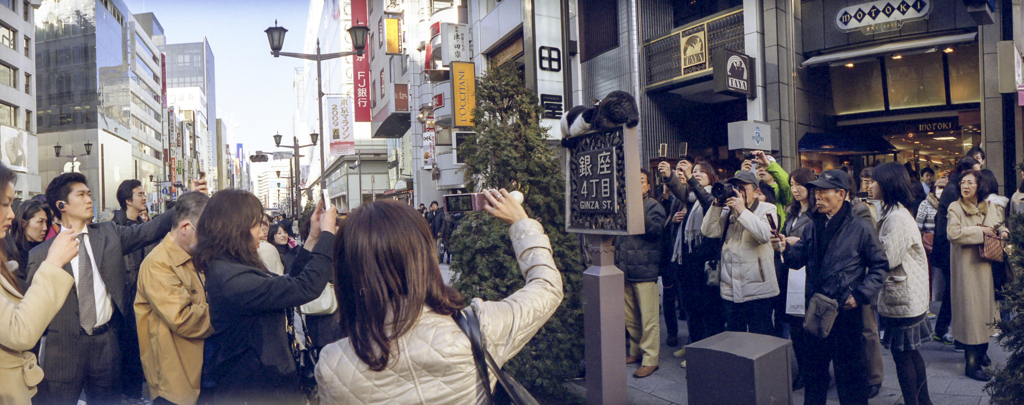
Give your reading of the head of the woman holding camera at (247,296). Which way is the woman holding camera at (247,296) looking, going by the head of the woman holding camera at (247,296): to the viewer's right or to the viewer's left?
to the viewer's right

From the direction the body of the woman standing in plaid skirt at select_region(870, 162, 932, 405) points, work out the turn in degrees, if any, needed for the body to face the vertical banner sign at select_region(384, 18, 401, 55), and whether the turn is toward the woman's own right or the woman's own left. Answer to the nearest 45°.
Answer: approximately 45° to the woman's own right

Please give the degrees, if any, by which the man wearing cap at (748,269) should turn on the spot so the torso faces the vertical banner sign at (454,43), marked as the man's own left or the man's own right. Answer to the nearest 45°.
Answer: approximately 90° to the man's own right

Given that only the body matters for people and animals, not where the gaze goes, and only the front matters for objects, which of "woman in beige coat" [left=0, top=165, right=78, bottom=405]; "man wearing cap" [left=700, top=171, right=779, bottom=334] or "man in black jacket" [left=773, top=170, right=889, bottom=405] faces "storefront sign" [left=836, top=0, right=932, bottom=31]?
the woman in beige coat

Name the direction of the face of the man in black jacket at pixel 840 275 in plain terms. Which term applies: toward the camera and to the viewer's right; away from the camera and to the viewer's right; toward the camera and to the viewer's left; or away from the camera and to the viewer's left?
toward the camera and to the viewer's left

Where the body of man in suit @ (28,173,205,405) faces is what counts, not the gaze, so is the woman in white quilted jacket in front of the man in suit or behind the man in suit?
in front

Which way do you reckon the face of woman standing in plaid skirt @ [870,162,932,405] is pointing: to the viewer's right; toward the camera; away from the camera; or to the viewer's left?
to the viewer's left

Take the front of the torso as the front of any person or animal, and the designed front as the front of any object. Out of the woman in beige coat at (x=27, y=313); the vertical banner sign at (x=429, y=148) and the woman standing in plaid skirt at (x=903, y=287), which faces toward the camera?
the vertical banner sign

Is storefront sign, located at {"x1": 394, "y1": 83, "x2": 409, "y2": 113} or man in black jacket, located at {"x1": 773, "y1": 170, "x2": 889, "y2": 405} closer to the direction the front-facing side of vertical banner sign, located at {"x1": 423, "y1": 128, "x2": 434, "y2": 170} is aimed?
the man in black jacket

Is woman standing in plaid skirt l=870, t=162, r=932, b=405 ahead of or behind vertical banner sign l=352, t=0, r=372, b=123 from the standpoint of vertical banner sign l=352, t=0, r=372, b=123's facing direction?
ahead

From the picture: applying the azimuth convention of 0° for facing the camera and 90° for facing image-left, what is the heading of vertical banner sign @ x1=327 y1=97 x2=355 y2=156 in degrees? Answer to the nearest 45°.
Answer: approximately 0°

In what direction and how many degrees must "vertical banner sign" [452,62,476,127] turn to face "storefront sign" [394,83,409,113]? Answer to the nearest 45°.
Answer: approximately 180°

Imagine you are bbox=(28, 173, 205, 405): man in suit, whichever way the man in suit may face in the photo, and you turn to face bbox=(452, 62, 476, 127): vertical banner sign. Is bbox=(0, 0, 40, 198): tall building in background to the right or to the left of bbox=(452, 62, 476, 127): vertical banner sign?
left

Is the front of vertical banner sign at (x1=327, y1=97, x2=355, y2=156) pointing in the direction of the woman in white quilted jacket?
yes

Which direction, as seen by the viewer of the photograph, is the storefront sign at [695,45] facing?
facing the viewer and to the left of the viewer
